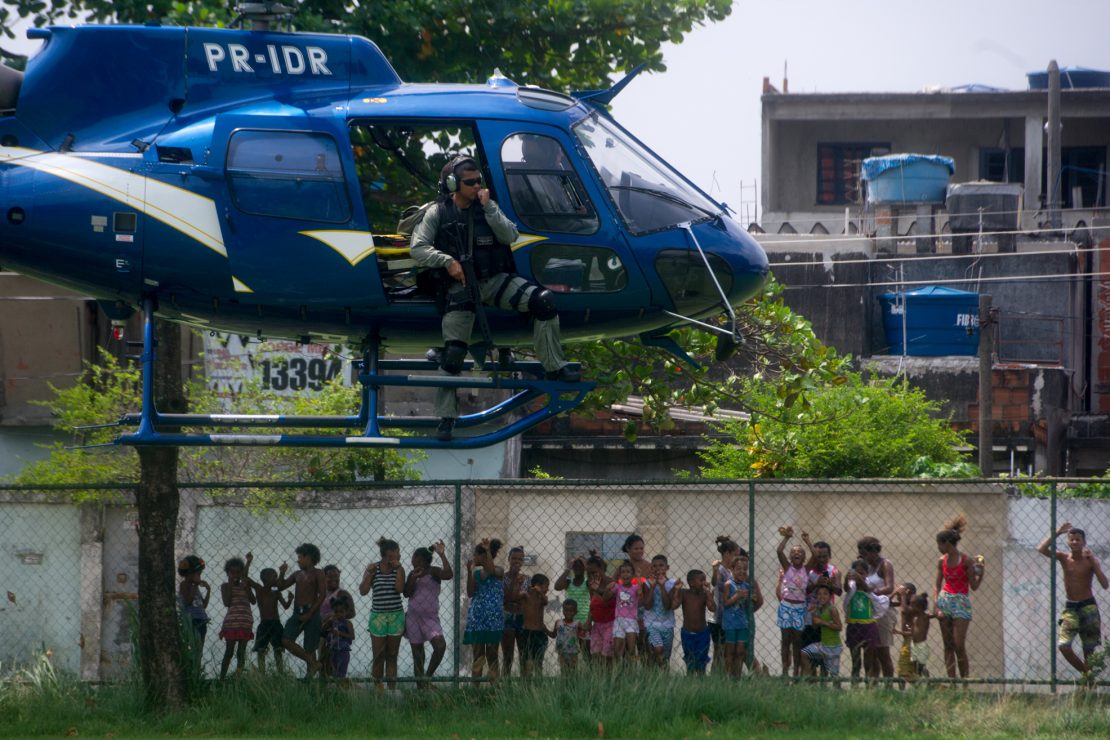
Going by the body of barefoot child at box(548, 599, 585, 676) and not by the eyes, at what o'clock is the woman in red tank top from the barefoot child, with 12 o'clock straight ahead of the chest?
The woman in red tank top is roughly at 9 o'clock from the barefoot child.

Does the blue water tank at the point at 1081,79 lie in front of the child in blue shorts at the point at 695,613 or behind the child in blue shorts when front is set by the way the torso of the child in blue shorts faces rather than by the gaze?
behind

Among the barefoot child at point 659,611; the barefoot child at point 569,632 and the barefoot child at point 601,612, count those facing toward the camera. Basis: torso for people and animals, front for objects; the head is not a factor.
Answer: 3

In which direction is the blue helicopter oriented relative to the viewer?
to the viewer's right

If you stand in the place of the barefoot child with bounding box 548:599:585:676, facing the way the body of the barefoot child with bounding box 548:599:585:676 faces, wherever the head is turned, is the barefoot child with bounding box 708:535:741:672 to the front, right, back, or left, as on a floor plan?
left

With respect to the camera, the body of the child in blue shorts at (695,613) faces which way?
toward the camera

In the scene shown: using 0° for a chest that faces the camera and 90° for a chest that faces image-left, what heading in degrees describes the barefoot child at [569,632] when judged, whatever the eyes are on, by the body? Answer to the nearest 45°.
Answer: approximately 0°

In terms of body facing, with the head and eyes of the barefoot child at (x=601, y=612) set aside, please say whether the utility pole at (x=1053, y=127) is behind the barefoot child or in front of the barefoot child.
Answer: behind

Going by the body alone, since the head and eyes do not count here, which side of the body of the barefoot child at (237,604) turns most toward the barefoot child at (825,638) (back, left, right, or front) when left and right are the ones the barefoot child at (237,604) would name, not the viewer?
left

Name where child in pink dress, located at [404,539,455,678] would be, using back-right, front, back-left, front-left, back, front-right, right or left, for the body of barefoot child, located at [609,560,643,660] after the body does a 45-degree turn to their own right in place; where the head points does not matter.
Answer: front-right

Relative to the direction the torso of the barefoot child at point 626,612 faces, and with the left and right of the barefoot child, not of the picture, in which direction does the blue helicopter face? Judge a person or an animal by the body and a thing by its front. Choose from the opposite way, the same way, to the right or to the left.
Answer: to the left

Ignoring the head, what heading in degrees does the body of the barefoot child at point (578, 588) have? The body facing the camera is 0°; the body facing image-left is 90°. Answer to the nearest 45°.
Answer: approximately 0°

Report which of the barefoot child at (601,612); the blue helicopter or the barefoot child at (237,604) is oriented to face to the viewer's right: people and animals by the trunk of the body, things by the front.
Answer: the blue helicopter

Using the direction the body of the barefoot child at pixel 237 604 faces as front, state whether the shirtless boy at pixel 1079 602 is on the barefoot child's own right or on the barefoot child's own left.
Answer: on the barefoot child's own left

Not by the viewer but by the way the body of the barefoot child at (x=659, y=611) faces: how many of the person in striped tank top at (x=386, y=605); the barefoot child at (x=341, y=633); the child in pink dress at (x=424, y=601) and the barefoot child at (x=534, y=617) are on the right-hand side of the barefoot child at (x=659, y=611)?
4

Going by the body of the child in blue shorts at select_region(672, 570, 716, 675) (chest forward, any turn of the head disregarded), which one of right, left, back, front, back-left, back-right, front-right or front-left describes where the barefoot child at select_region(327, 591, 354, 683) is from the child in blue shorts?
right

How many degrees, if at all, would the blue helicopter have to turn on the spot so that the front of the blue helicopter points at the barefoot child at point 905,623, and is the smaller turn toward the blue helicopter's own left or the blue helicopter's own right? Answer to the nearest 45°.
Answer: approximately 45° to the blue helicopter's own left
